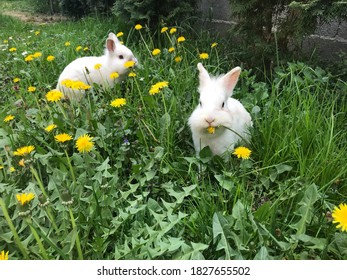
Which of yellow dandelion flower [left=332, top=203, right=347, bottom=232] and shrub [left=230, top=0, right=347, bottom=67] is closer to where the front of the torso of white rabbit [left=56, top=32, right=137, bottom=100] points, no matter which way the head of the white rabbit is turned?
the shrub

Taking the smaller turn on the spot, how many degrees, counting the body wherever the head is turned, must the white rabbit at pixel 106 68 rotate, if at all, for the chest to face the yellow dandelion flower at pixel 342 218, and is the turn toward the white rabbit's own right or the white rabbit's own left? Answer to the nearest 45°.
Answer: approximately 90° to the white rabbit's own right

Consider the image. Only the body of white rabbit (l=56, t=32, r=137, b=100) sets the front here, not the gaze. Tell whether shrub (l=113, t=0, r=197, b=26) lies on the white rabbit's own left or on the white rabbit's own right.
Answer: on the white rabbit's own left

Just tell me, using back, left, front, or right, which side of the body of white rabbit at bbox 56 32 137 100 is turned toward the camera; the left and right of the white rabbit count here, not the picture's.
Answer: right

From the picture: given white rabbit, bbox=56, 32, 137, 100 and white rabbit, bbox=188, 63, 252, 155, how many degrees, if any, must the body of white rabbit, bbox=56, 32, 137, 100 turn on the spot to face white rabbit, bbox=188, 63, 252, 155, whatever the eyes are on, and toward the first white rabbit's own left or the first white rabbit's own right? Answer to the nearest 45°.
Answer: approximately 90° to the first white rabbit's own right

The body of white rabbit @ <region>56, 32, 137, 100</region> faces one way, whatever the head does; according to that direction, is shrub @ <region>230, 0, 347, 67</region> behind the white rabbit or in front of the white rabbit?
in front

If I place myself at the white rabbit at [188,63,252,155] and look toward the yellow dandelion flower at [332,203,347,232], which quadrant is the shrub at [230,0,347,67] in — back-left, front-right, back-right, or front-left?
back-left
